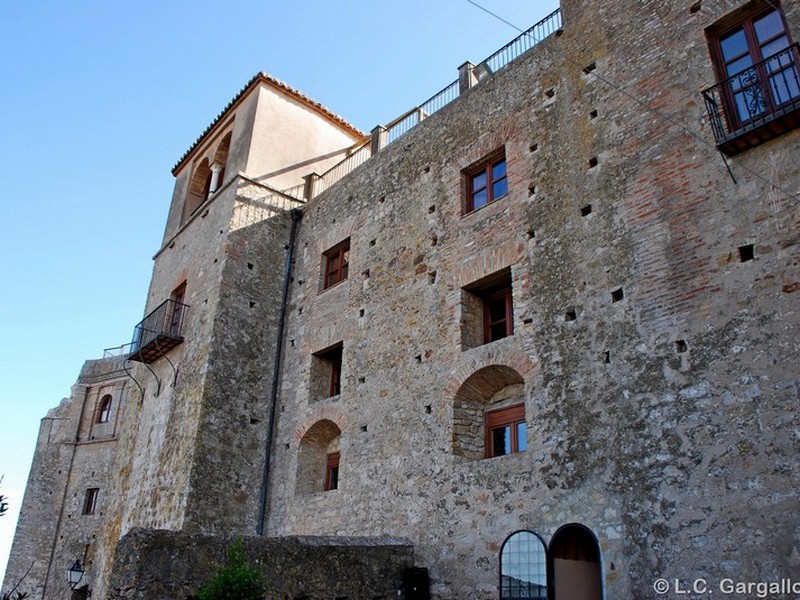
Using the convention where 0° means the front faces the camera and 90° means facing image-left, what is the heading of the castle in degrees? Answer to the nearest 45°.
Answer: approximately 45°
